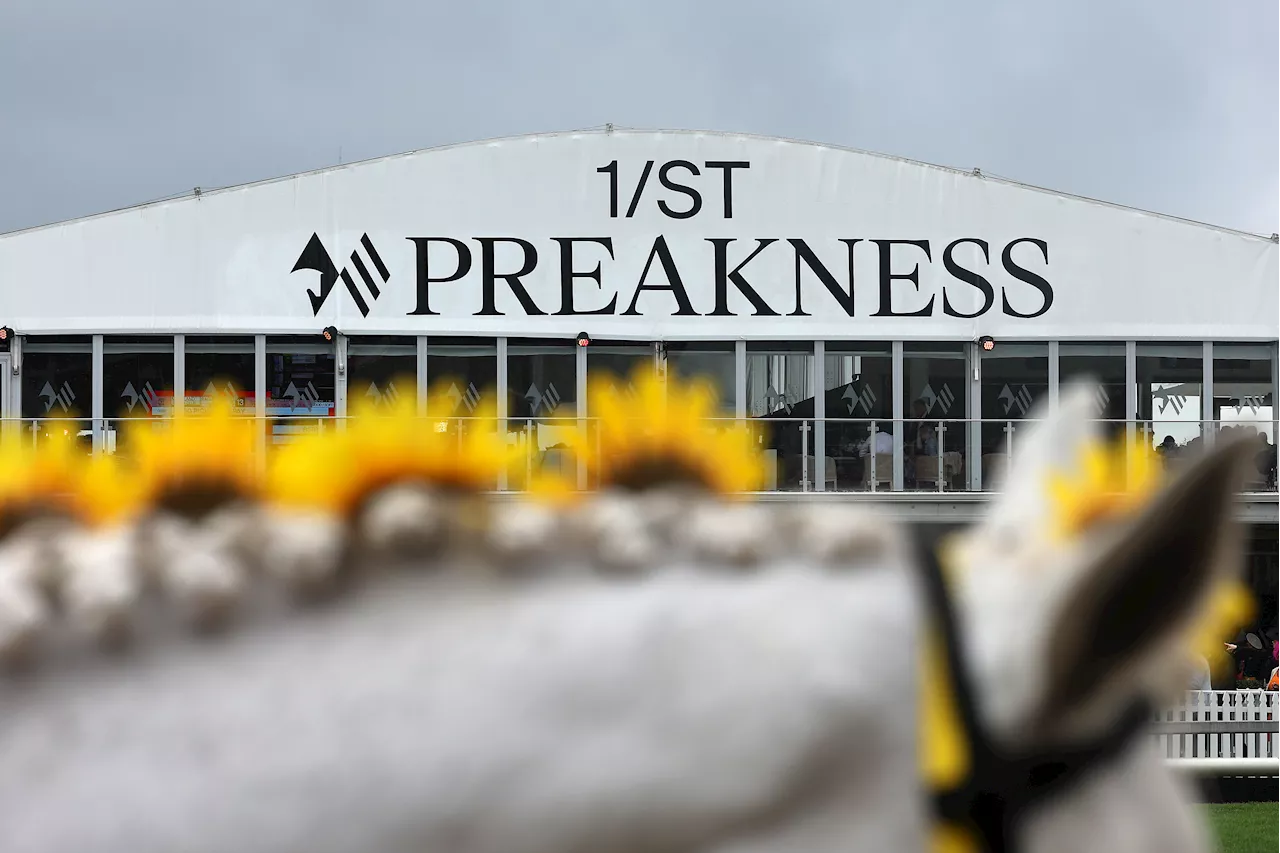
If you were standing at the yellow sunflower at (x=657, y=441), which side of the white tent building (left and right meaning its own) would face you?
front

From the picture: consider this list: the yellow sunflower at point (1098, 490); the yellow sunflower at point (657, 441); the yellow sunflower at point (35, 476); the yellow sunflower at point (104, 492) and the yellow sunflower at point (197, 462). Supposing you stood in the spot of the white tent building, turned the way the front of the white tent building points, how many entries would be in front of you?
5

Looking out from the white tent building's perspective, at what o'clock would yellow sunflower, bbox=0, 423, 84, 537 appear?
The yellow sunflower is roughly at 12 o'clock from the white tent building.

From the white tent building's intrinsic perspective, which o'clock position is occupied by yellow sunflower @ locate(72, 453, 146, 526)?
The yellow sunflower is roughly at 12 o'clock from the white tent building.

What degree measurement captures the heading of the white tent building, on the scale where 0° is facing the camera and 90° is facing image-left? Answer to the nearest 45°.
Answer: approximately 0°

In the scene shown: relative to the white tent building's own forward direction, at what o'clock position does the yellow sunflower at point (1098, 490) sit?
The yellow sunflower is roughly at 12 o'clock from the white tent building.

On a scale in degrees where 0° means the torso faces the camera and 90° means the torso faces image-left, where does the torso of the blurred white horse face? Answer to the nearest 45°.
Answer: approximately 270°

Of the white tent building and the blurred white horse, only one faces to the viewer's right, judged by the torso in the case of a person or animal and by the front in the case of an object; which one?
the blurred white horse

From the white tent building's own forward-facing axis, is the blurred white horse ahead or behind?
ahead

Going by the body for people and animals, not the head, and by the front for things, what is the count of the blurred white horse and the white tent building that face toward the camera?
1
